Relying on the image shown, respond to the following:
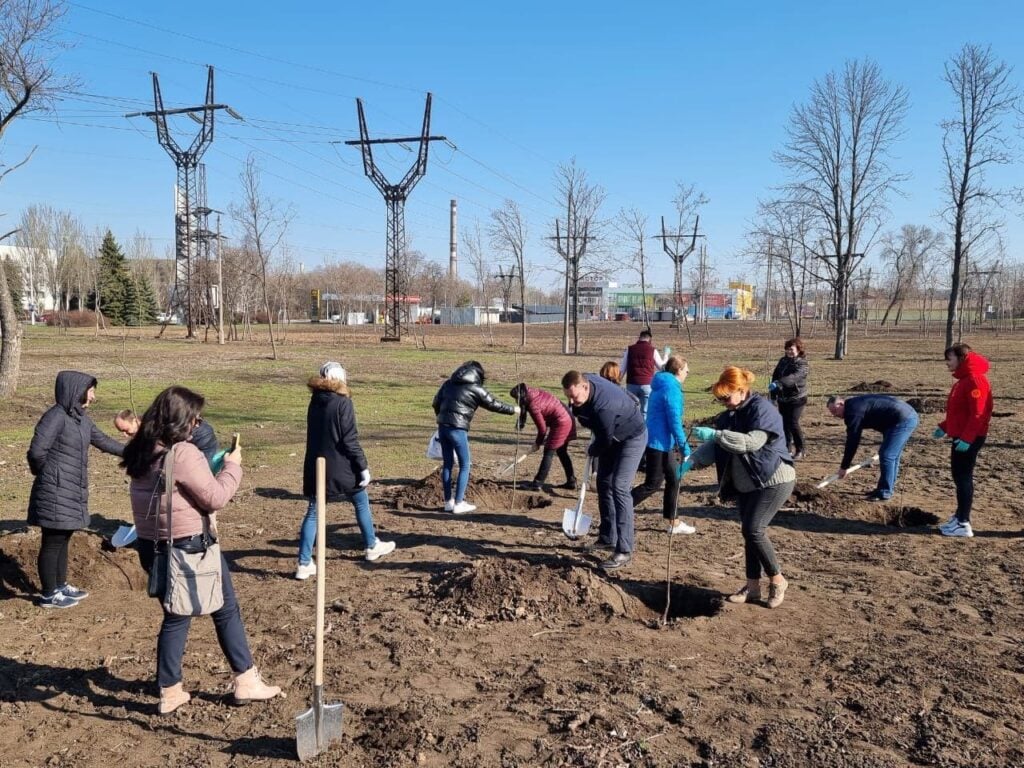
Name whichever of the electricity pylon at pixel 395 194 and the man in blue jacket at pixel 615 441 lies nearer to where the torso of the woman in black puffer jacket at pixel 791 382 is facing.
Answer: the man in blue jacket

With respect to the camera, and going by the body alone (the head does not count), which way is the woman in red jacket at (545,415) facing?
to the viewer's left

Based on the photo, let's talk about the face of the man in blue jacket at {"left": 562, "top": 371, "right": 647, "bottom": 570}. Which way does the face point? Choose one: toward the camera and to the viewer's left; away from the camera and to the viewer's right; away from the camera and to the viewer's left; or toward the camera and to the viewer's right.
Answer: toward the camera and to the viewer's left

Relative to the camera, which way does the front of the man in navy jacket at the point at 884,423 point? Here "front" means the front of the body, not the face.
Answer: to the viewer's left

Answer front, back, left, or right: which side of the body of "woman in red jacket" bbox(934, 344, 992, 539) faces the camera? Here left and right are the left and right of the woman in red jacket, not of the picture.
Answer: left

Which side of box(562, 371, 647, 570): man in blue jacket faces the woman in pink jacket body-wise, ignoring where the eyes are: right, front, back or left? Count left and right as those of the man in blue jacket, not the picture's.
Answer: front

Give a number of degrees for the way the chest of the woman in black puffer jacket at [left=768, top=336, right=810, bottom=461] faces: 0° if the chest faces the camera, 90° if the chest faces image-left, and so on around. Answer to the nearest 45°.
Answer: approximately 45°

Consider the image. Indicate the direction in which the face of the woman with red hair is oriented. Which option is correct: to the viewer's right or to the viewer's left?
to the viewer's left

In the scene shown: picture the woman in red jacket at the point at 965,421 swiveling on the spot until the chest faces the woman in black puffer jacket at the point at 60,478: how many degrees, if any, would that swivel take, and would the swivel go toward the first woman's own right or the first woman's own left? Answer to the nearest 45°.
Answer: approximately 45° to the first woman's own left

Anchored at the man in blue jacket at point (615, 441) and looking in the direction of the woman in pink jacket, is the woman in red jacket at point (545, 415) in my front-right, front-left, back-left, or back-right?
back-right

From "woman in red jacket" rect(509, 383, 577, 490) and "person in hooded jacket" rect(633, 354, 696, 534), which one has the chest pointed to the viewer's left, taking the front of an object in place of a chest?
the woman in red jacket

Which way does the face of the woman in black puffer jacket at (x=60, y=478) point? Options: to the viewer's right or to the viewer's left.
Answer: to the viewer's right

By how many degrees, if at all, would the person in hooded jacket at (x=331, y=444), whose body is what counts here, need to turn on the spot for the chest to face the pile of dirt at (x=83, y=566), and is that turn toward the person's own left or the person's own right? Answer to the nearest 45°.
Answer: approximately 135° to the person's own left
